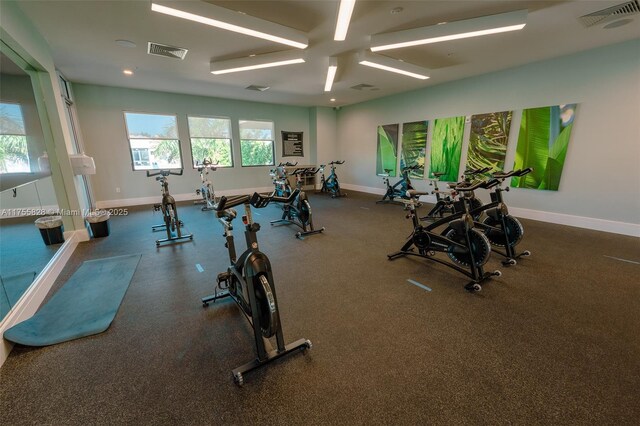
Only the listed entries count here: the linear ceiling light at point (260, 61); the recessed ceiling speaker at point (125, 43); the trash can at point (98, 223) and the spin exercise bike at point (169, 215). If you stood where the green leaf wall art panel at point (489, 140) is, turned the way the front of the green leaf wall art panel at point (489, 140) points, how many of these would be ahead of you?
4

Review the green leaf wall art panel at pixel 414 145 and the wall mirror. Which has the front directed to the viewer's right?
the wall mirror

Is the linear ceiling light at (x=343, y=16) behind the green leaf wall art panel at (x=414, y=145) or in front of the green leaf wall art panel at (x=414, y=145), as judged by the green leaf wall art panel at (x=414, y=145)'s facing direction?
in front

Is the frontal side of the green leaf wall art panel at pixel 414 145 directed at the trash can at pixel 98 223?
yes

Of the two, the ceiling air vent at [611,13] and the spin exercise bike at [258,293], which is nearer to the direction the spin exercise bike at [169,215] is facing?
the spin exercise bike

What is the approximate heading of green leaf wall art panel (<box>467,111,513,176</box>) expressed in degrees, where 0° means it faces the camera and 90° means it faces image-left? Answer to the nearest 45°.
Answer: approximately 45°

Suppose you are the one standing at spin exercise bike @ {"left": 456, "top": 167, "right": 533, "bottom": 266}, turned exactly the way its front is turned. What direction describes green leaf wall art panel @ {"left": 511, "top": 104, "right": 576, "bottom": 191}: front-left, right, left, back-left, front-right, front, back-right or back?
back-left

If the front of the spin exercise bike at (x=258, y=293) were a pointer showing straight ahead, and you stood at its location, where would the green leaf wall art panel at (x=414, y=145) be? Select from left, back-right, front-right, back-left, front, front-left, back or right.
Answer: left

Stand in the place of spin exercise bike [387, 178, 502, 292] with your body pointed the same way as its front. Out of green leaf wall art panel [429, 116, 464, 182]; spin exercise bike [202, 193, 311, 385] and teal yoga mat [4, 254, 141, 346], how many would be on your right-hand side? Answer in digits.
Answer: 2

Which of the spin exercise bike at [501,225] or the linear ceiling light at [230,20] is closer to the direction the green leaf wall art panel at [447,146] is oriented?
the linear ceiling light

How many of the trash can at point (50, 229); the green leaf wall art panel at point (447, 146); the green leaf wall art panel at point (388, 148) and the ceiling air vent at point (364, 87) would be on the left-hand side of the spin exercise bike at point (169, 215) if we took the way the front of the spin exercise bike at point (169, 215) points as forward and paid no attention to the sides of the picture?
3

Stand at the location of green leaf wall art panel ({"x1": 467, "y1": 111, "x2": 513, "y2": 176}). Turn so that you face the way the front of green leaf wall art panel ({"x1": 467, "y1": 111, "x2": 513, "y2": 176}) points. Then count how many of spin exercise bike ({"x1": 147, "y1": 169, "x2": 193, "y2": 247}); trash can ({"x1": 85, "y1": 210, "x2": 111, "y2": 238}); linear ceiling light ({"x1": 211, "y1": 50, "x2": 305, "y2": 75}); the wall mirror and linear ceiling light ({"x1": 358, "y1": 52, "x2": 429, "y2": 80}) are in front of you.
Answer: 5

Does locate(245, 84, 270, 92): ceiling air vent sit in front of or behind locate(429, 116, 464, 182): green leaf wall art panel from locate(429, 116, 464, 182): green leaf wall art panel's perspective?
in front

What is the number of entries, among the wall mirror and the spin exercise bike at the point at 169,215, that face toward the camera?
1

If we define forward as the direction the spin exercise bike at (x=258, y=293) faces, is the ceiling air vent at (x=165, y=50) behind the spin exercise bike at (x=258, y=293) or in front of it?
behind

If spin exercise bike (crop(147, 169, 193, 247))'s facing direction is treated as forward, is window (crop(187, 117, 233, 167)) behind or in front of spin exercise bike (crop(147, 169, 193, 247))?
behind
